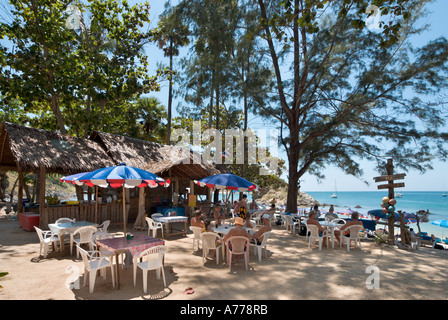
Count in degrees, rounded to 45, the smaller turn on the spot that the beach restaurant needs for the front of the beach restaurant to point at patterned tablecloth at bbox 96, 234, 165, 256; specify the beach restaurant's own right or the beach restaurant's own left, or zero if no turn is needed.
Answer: approximately 45° to the beach restaurant's own right

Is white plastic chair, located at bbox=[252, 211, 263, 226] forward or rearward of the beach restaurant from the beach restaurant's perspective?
forward

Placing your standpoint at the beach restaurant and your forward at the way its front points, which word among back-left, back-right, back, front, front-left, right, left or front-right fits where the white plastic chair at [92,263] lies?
front-right

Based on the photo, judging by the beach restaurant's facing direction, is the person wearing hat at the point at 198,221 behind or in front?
in front

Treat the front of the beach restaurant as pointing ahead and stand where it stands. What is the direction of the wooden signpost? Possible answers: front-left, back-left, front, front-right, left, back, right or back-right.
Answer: front

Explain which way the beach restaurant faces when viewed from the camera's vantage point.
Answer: facing the viewer and to the right of the viewer
